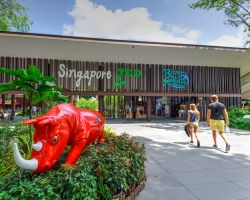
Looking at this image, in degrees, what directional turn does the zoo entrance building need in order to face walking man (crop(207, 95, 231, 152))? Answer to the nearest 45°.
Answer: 0° — it already faces them

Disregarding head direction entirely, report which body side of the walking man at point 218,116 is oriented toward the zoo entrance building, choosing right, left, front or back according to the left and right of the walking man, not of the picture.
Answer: front

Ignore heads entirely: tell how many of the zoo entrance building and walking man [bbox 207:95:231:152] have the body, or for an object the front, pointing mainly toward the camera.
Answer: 1

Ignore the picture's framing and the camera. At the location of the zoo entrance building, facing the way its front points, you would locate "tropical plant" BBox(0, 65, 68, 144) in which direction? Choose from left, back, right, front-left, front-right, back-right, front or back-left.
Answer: front

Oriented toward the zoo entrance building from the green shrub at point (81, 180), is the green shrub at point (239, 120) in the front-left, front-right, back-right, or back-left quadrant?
front-right

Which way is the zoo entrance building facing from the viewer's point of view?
toward the camera

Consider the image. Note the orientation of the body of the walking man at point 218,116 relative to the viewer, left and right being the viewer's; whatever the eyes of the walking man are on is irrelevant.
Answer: facing away from the viewer and to the left of the viewer

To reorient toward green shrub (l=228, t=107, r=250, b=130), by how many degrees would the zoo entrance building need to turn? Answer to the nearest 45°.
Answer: approximately 45° to its left

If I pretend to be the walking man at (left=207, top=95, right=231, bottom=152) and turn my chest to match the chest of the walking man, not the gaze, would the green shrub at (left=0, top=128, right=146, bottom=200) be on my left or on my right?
on my left

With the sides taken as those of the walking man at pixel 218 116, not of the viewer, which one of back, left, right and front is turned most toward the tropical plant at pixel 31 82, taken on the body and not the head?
left

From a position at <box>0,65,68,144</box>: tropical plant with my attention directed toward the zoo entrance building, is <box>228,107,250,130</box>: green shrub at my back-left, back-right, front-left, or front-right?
front-right

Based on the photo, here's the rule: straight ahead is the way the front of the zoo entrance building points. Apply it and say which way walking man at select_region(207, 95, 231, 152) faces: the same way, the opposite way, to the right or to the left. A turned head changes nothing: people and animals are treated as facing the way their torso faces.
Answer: the opposite way

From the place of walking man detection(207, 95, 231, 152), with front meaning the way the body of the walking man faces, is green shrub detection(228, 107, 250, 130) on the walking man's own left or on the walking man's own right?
on the walking man's own right
